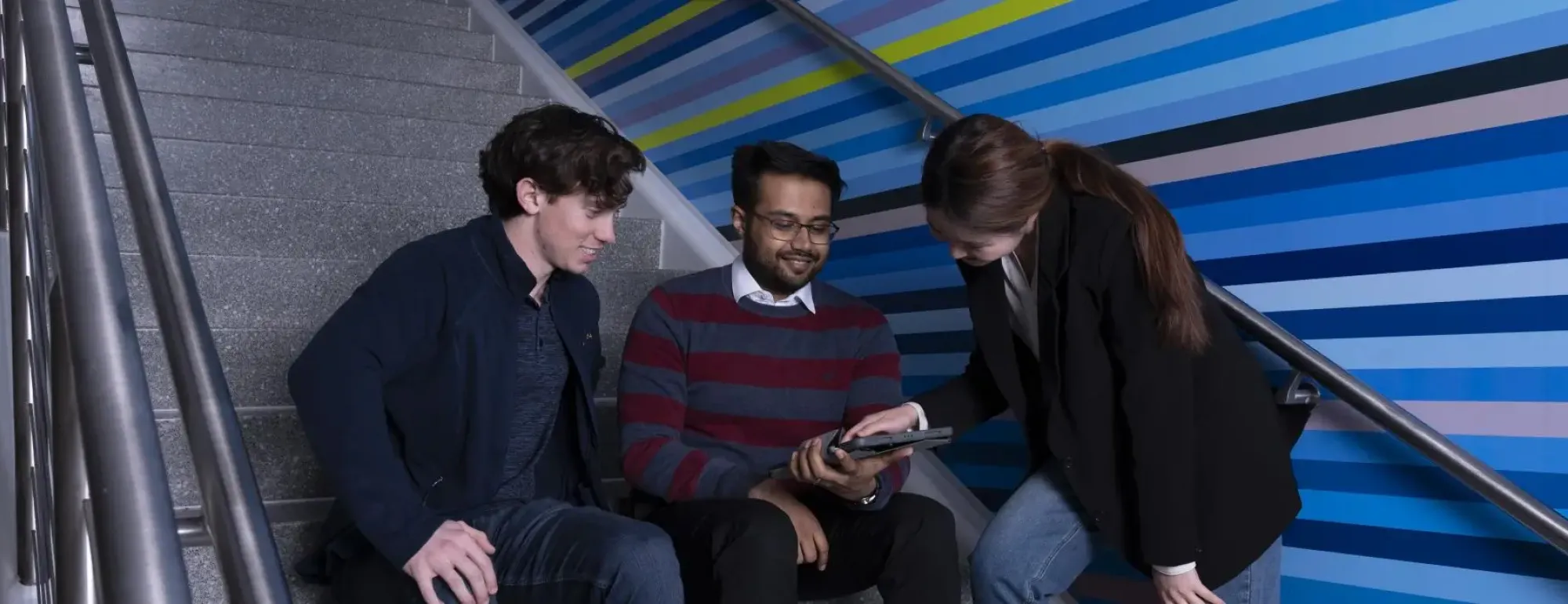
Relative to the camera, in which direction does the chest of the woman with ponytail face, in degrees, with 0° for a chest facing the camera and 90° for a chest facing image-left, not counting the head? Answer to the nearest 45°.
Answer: approximately 45°

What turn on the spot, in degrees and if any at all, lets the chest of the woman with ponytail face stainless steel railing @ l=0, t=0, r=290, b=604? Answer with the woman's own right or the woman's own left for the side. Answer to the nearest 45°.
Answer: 0° — they already face it

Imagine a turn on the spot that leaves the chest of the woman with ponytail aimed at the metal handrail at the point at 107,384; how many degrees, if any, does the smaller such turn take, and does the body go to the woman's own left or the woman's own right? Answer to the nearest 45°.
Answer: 0° — they already face it
